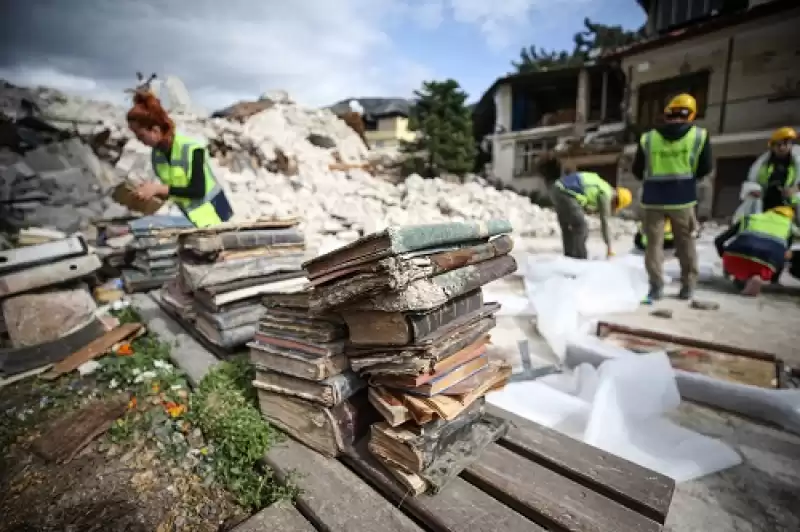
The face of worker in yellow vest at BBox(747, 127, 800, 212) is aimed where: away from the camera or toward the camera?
toward the camera

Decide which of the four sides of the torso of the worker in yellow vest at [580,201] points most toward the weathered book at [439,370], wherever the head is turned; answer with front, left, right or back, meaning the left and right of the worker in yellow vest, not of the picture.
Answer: right

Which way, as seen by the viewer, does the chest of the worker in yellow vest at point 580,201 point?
to the viewer's right

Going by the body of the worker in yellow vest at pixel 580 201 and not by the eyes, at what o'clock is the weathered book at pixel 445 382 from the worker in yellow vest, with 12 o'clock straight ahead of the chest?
The weathered book is roughly at 3 o'clock from the worker in yellow vest.

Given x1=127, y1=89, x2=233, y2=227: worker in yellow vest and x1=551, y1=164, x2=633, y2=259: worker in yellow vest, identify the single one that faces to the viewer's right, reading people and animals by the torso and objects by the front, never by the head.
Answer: x1=551, y1=164, x2=633, y2=259: worker in yellow vest

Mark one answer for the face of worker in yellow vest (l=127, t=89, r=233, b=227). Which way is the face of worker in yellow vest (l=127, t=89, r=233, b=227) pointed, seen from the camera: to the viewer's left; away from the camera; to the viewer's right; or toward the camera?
to the viewer's left

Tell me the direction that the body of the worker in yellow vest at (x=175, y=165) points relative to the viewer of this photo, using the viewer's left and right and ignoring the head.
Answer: facing the viewer and to the left of the viewer

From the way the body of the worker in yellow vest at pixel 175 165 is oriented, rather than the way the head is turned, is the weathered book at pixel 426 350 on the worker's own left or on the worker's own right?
on the worker's own left

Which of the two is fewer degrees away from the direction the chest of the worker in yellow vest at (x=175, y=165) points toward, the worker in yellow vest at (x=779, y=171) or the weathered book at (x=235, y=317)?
the weathered book

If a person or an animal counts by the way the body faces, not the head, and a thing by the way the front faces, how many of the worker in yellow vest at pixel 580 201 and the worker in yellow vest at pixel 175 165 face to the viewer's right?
1
